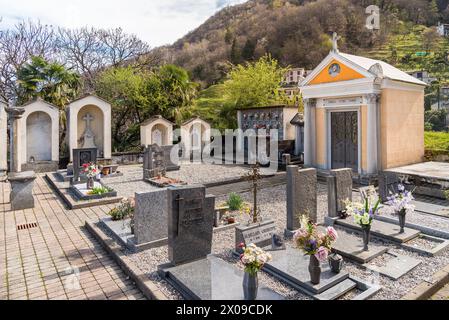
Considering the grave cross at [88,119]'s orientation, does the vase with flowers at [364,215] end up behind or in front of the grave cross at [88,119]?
in front

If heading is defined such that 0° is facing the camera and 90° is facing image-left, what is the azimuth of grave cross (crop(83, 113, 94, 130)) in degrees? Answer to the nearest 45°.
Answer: approximately 0°

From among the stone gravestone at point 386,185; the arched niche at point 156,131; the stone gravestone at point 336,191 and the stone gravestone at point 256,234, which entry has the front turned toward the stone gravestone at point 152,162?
the arched niche

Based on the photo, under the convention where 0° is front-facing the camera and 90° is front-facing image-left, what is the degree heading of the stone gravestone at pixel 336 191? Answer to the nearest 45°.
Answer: approximately 315°

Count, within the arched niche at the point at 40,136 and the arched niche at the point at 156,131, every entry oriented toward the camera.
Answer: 2

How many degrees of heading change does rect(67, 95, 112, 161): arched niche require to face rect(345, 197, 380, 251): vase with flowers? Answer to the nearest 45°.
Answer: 0° — it already faces it

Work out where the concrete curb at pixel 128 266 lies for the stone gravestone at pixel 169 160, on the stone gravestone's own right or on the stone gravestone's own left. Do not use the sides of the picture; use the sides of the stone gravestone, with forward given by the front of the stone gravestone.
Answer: on the stone gravestone's own right
